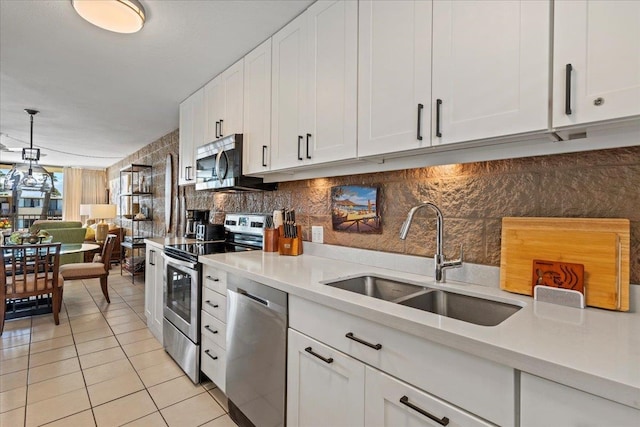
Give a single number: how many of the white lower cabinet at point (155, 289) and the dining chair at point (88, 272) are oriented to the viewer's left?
2

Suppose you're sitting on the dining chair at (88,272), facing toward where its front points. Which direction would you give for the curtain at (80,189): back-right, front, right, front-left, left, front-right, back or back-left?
right

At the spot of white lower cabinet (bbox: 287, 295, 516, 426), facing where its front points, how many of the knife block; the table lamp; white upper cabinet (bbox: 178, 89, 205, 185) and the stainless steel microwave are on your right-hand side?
4

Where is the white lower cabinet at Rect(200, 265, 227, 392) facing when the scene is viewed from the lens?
facing the viewer and to the left of the viewer

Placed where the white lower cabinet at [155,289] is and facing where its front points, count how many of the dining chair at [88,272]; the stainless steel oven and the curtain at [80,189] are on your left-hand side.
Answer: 1

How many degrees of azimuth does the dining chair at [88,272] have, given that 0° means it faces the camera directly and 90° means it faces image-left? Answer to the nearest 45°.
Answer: approximately 90°

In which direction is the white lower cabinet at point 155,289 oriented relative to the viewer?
to the viewer's left

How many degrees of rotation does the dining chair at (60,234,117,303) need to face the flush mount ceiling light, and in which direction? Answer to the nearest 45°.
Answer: approximately 90° to its left

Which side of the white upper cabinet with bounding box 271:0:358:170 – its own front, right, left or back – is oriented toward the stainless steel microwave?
right
